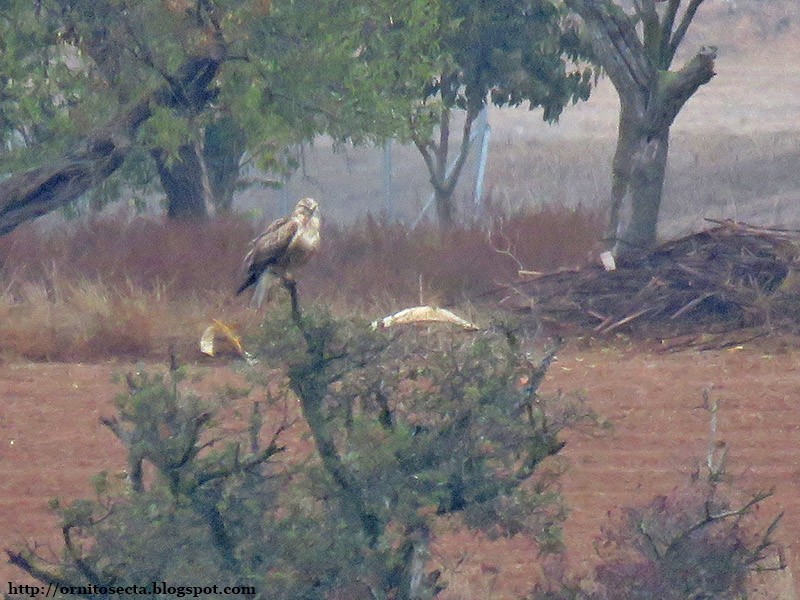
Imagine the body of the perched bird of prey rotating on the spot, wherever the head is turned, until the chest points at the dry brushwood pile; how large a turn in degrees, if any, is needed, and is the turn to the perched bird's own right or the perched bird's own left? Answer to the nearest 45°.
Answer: approximately 45° to the perched bird's own left

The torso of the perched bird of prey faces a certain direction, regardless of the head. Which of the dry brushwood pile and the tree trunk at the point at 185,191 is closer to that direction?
the dry brushwood pile

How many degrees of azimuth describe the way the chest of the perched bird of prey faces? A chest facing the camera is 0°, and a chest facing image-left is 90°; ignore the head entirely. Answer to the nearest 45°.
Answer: approximately 270°
